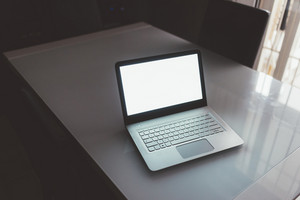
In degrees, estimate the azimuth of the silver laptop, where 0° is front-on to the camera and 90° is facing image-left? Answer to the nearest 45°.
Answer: approximately 315°
